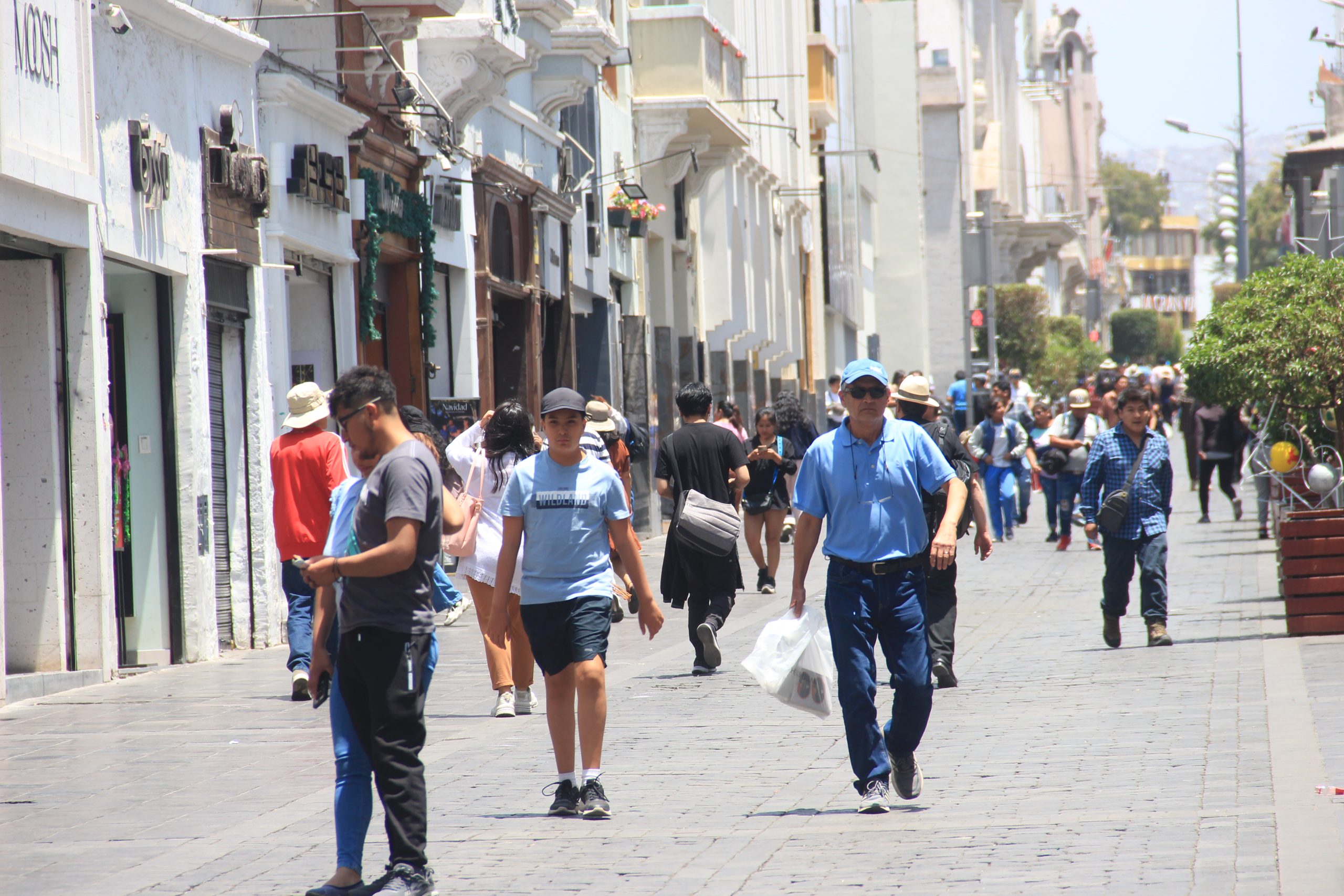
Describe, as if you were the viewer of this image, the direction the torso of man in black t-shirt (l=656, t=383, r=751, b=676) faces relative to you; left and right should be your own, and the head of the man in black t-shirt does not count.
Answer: facing away from the viewer

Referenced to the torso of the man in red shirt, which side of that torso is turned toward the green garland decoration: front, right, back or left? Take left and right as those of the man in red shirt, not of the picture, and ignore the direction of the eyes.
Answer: front

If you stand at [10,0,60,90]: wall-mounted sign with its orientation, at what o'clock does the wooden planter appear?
The wooden planter is roughly at 11 o'clock from the wall-mounted sign.

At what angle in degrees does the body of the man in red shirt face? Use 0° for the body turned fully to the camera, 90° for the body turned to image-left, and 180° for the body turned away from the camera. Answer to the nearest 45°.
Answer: approximately 180°

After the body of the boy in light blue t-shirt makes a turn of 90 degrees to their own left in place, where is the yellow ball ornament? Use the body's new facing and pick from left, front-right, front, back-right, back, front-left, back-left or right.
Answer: front-left

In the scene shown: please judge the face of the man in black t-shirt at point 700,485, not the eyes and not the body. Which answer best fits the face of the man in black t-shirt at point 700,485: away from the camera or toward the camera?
away from the camera

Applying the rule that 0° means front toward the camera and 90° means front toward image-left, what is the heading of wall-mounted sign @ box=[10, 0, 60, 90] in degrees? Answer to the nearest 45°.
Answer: approximately 315°

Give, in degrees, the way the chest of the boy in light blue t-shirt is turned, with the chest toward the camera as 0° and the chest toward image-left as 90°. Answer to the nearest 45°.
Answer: approximately 0°

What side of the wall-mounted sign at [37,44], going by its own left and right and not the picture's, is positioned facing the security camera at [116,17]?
left

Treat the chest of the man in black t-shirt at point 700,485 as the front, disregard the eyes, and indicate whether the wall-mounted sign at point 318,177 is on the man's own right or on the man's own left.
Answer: on the man's own left
